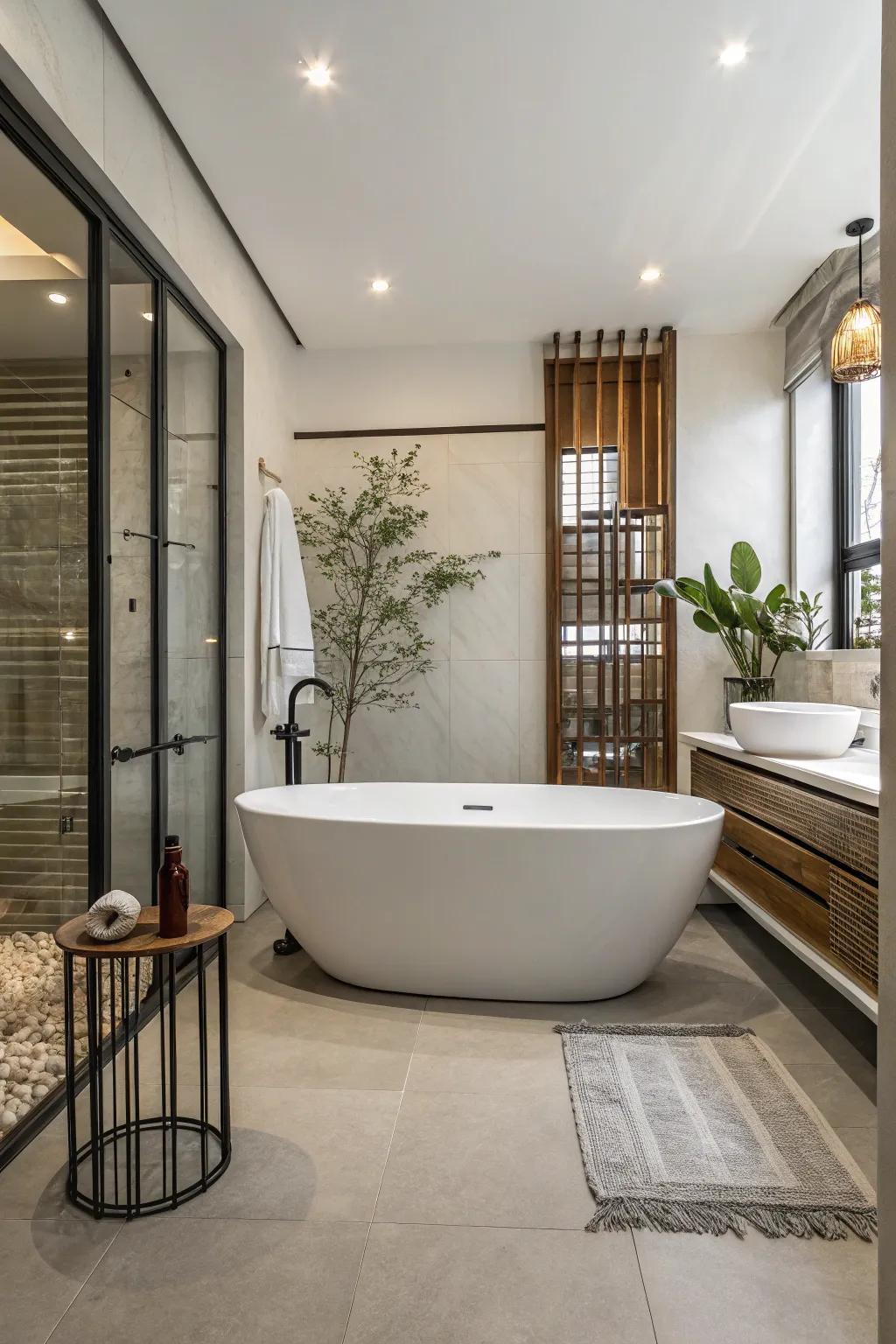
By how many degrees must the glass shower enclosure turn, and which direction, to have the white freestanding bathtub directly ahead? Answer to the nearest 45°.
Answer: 0° — it already faces it

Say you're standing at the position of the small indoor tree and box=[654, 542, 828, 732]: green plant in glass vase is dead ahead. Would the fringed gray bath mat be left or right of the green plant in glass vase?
right

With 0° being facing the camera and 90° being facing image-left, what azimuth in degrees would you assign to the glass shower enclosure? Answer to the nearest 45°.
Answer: approximately 270°

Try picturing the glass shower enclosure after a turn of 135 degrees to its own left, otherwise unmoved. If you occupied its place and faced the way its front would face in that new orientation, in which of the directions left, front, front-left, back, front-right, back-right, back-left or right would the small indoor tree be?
right

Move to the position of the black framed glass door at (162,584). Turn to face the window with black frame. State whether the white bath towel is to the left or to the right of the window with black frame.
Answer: left

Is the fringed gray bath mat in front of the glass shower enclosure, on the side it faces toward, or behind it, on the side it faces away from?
in front

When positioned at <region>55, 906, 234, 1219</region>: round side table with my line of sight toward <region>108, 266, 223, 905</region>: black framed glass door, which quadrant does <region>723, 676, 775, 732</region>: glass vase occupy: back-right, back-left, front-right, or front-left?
front-right

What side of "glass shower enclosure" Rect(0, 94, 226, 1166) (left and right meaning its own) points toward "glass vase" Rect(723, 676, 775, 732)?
front

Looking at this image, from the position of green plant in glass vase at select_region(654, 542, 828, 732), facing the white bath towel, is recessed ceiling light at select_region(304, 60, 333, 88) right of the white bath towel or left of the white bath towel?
left

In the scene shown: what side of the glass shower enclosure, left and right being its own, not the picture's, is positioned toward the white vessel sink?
front
